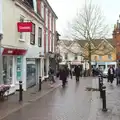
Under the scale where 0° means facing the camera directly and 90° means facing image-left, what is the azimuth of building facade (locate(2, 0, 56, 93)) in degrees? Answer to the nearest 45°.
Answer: approximately 315°
